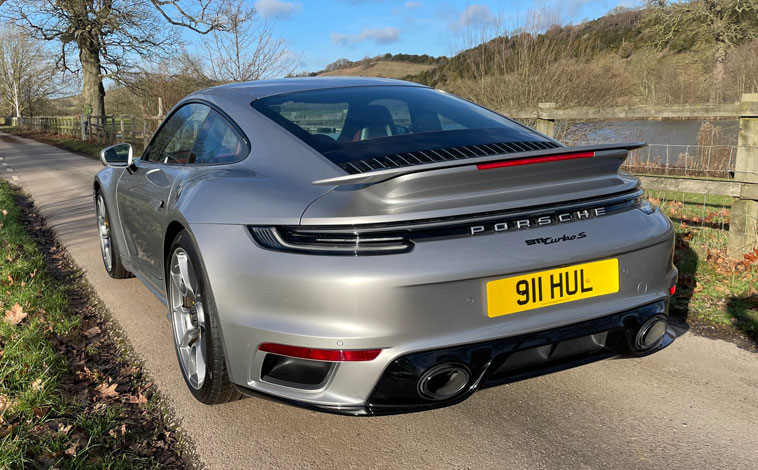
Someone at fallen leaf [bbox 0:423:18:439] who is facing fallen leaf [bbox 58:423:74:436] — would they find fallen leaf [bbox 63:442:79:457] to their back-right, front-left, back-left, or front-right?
front-right

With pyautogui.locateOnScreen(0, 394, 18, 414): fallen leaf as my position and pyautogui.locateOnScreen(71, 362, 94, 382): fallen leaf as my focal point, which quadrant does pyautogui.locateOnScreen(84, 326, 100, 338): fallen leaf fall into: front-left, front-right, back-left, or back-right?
front-left

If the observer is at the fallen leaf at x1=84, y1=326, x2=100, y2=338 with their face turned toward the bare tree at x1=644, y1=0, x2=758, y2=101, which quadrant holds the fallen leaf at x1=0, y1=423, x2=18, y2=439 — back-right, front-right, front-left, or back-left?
back-right

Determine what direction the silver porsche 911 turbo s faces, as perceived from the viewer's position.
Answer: facing away from the viewer and to the left of the viewer

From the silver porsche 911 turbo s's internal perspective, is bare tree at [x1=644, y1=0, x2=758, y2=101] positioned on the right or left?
on its right

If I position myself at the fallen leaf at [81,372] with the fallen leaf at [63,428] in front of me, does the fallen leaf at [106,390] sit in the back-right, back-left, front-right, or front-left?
front-left

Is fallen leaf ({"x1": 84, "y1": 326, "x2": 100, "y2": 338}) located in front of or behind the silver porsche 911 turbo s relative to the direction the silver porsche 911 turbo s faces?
in front
